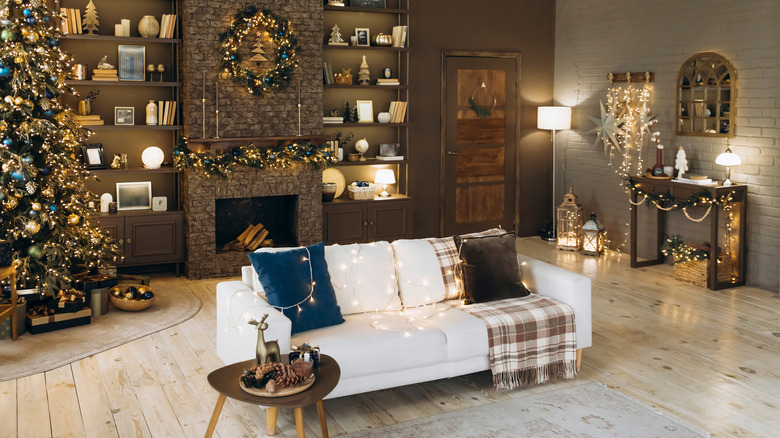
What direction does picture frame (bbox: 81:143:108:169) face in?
toward the camera

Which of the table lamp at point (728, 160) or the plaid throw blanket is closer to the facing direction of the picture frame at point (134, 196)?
the plaid throw blanket

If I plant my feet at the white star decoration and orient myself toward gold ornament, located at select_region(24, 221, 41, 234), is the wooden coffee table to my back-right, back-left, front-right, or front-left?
front-left

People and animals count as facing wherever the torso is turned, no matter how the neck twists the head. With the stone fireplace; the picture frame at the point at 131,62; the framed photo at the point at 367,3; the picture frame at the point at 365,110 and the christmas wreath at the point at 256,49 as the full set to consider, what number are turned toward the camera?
5

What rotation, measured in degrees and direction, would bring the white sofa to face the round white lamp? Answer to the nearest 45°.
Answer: approximately 180°

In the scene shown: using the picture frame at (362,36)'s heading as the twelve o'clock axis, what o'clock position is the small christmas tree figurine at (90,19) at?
The small christmas tree figurine is roughly at 2 o'clock from the picture frame.

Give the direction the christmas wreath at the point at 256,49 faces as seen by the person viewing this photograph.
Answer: facing the viewer

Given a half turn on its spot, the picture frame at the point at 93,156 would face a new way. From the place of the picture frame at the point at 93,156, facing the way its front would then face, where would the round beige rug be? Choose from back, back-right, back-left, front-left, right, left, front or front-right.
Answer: back

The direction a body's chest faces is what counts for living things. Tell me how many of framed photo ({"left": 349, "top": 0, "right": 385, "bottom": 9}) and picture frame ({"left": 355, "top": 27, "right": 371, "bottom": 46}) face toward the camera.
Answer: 2

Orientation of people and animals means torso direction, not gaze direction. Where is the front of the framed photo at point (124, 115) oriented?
toward the camera

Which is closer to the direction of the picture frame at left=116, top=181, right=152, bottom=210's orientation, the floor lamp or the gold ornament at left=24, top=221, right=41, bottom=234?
the gold ornament

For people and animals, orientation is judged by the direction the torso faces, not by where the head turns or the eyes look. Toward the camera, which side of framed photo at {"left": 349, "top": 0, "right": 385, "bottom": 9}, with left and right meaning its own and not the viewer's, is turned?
front

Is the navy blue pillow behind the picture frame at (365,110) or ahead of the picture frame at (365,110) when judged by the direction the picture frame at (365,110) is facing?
ahead
